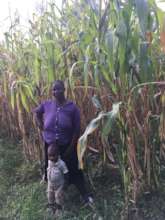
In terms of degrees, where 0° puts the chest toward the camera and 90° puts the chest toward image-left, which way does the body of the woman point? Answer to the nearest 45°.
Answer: approximately 0°
